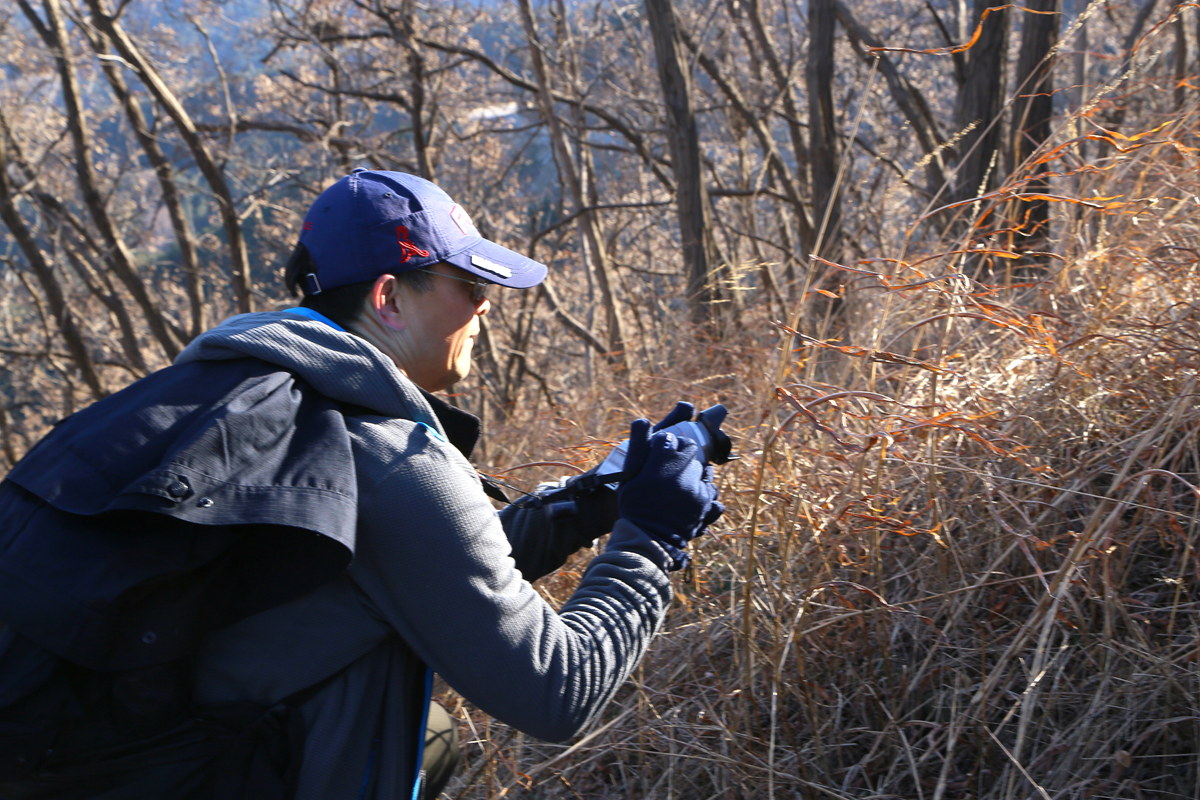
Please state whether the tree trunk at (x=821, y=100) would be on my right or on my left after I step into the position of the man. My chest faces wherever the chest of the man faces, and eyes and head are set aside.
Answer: on my left

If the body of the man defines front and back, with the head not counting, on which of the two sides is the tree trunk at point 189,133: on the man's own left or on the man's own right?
on the man's own left

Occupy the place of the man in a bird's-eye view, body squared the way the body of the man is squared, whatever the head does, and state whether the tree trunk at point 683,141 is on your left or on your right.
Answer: on your left

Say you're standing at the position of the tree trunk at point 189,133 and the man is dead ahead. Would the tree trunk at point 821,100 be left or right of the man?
left

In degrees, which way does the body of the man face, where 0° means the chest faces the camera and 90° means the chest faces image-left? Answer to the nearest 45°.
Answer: approximately 270°
